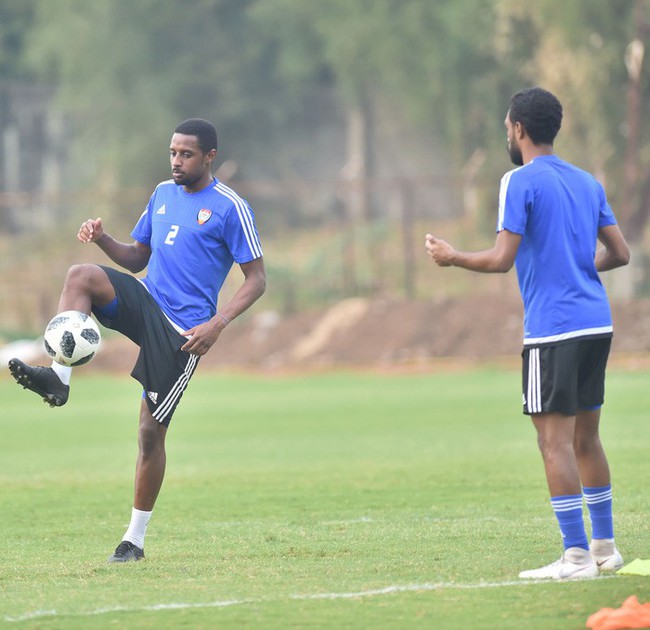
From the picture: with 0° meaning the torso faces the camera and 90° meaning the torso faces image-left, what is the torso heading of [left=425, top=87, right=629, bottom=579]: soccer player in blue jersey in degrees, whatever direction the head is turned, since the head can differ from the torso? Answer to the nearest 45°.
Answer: approximately 135°

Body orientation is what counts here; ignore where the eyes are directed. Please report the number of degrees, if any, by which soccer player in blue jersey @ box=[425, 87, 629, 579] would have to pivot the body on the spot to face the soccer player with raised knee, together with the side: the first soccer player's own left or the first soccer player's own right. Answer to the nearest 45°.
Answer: approximately 45° to the first soccer player's own left

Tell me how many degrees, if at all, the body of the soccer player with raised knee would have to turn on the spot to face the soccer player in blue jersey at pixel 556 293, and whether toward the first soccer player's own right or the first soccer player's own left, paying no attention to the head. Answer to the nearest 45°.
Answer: approximately 90° to the first soccer player's own left

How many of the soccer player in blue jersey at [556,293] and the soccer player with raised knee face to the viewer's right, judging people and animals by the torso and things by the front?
0

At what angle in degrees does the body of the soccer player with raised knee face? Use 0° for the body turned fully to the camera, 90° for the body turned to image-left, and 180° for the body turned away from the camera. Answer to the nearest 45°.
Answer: approximately 45°

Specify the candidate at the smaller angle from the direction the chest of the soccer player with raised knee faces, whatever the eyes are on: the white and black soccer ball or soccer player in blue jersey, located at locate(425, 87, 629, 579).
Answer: the white and black soccer ball

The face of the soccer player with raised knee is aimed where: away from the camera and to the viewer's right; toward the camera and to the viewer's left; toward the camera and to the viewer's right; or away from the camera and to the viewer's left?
toward the camera and to the viewer's left
